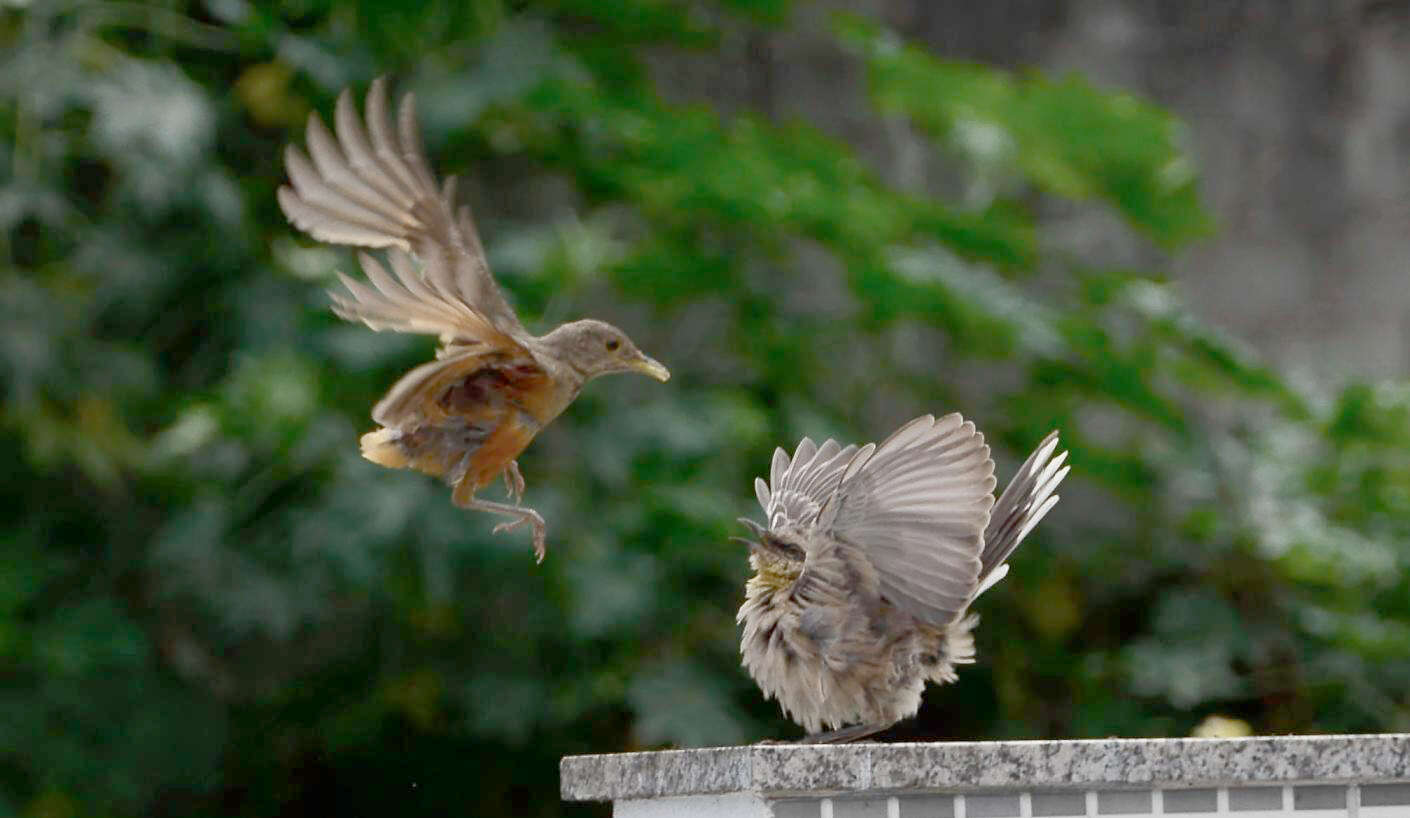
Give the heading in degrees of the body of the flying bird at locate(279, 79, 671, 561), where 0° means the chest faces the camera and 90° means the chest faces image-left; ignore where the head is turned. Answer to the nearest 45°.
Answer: approximately 270°

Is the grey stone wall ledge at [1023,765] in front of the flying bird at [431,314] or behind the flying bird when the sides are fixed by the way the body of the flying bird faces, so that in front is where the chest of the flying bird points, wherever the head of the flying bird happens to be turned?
in front

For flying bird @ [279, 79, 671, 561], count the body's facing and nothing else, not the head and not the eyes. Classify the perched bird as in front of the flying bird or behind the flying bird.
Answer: in front
